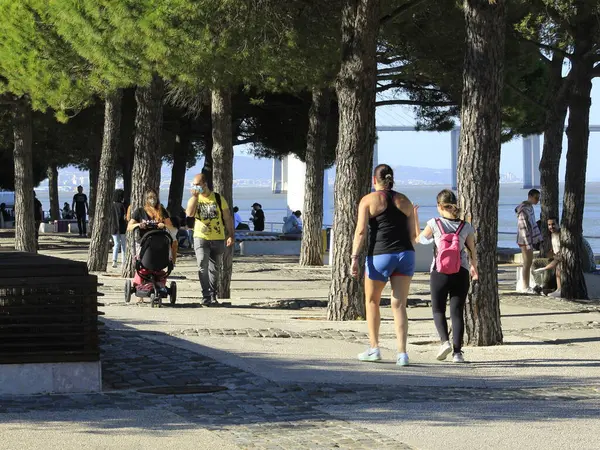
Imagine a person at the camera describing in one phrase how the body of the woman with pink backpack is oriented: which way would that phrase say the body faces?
away from the camera

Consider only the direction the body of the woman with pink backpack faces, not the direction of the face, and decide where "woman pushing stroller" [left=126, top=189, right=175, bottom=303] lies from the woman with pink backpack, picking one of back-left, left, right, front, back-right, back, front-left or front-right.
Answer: front-left

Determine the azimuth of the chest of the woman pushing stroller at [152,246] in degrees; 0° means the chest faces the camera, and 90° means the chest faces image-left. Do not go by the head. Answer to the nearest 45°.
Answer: approximately 0°

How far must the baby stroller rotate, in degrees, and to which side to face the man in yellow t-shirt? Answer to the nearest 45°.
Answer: approximately 90° to its left

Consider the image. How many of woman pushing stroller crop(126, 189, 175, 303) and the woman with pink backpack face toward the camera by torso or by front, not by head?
1

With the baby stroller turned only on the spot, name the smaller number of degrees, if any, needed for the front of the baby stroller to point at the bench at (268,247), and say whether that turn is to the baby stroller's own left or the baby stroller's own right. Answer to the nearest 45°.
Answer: approximately 180°

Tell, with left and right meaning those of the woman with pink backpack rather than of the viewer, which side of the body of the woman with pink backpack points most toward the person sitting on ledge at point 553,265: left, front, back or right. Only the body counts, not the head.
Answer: front

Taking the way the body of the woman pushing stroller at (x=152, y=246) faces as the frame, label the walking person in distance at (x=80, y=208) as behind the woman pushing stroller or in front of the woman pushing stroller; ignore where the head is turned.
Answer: behind
